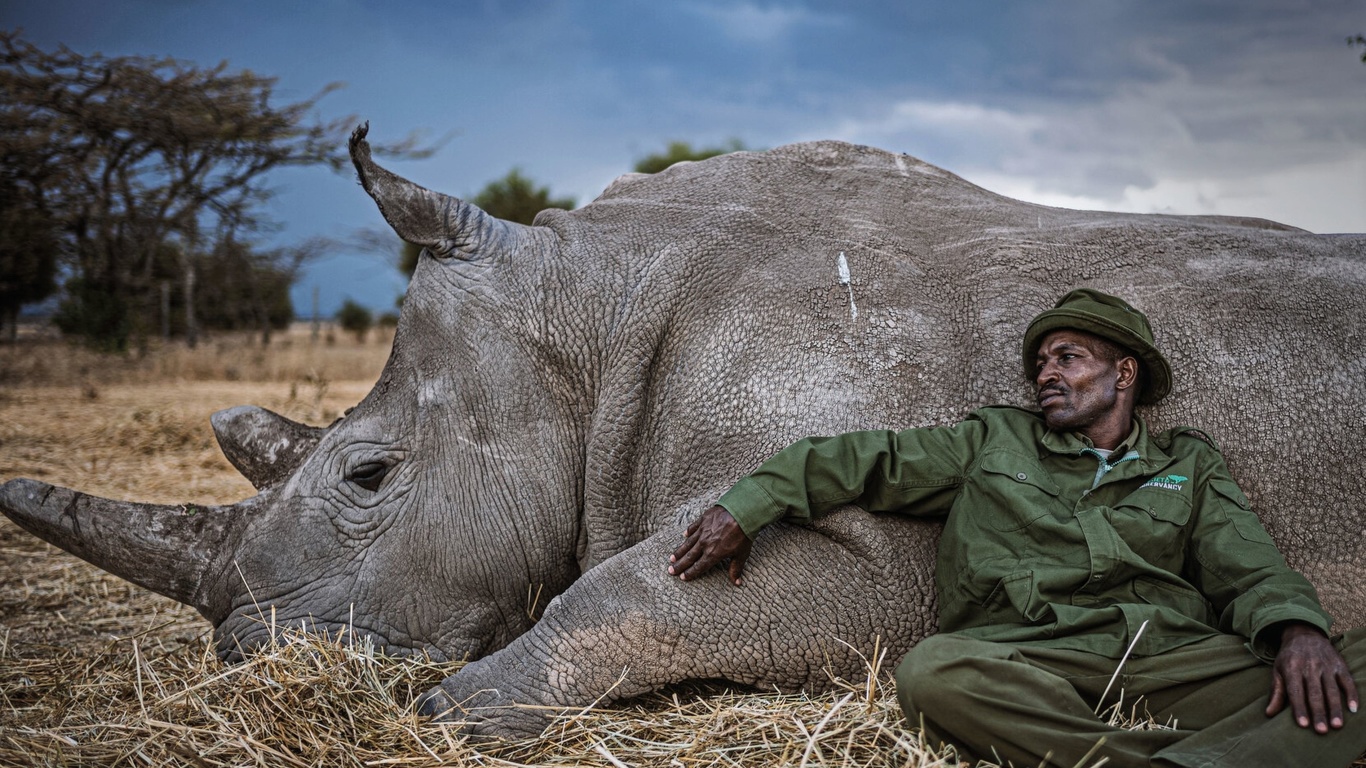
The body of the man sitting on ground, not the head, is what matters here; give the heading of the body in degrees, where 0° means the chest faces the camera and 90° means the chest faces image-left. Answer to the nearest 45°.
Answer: approximately 0°

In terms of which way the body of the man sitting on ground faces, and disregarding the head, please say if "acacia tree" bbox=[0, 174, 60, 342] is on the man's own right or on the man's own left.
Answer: on the man's own right

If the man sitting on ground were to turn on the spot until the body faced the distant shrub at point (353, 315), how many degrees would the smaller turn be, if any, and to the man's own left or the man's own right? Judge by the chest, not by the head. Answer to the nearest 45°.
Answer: approximately 135° to the man's own right

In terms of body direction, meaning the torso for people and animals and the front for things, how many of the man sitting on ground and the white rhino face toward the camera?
1

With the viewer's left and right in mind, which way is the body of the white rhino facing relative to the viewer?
facing to the left of the viewer

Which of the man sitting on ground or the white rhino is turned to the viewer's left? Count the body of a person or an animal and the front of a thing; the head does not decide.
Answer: the white rhino

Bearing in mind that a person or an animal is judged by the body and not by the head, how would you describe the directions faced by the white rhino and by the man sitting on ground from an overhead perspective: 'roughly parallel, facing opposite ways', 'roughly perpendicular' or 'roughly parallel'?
roughly perpendicular
